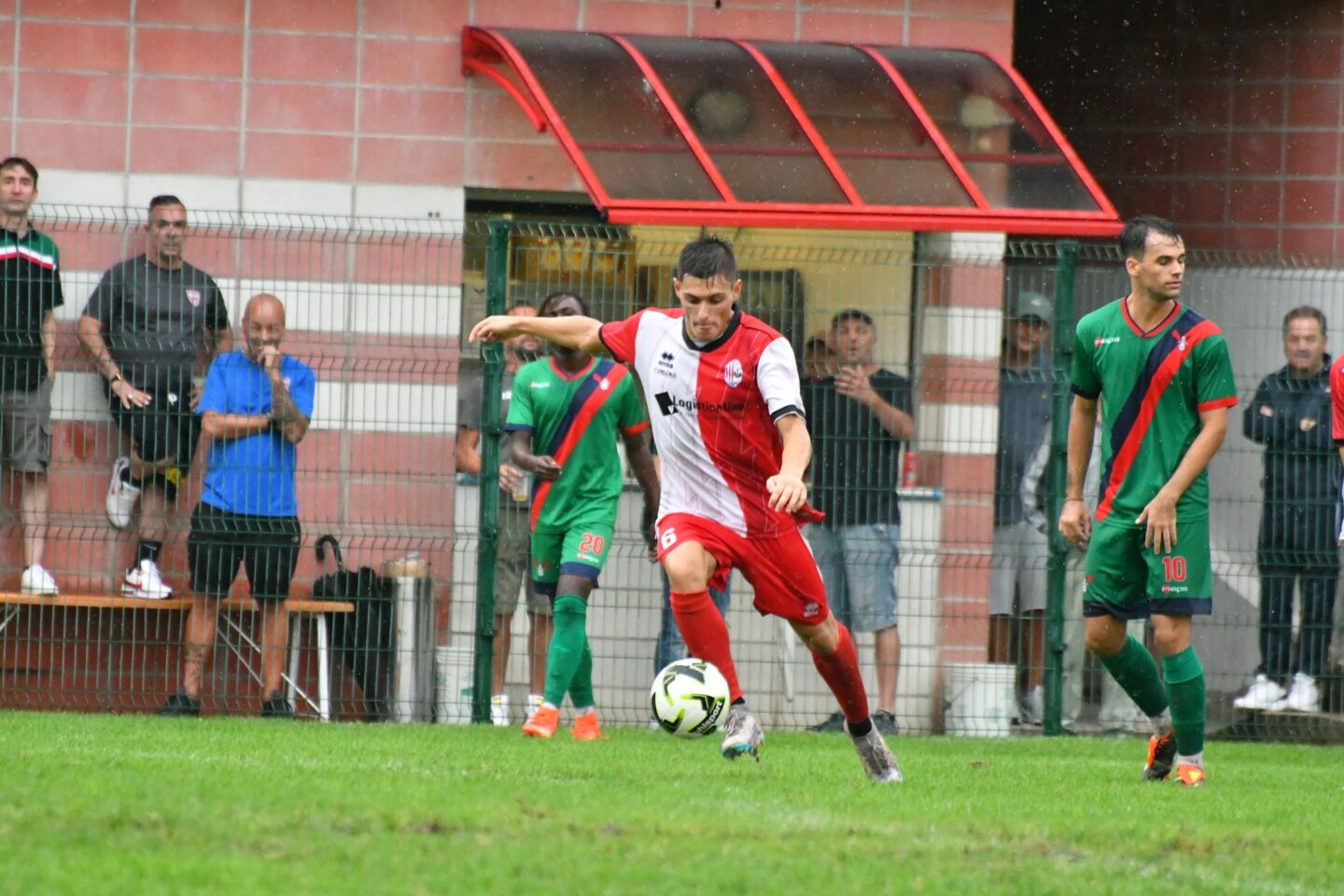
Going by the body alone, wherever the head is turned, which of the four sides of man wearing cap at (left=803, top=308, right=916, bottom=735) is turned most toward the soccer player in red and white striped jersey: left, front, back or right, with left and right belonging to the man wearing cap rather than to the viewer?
front

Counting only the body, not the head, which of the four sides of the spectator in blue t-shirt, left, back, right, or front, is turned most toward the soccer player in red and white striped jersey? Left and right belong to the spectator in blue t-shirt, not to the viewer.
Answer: front

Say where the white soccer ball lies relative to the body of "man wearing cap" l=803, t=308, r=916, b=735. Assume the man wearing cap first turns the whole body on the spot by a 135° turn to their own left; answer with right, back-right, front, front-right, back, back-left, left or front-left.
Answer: back-right

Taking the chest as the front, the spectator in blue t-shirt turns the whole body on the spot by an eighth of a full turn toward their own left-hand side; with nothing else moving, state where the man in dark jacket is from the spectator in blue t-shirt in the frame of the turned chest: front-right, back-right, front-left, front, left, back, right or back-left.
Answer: front-left

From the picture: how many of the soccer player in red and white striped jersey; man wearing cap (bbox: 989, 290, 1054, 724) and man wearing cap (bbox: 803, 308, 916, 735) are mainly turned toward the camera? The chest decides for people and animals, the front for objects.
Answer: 3

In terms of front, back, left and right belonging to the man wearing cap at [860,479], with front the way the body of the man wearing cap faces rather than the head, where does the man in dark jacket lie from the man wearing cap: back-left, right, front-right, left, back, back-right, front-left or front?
left

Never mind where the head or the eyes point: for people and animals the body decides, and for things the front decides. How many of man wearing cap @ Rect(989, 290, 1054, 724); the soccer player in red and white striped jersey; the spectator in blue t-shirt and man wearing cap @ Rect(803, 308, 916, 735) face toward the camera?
4

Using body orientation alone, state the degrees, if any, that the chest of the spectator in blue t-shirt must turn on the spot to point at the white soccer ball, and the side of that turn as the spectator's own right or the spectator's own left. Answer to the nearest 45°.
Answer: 0° — they already face it

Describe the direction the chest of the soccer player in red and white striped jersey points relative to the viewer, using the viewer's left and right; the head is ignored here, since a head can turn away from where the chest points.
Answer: facing the viewer

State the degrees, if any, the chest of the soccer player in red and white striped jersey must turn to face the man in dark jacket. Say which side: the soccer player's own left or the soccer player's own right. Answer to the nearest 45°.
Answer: approximately 135° to the soccer player's own left

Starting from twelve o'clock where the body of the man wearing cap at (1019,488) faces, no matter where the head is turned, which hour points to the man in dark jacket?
The man in dark jacket is roughly at 9 o'clock from the man wearing cap.

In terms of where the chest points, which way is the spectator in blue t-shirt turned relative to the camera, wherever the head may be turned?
toward the camera

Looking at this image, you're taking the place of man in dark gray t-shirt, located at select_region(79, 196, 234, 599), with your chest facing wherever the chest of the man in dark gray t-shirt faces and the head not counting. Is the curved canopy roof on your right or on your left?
on your left
